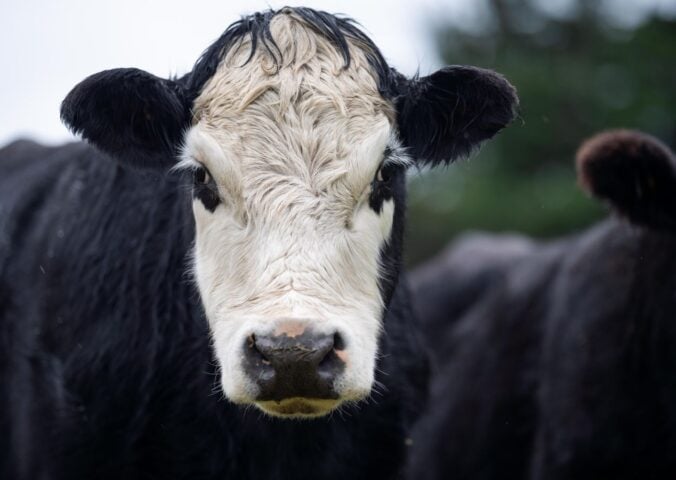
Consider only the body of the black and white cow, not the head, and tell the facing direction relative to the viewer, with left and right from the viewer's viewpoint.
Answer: facing the viewer and to the right of the viewer

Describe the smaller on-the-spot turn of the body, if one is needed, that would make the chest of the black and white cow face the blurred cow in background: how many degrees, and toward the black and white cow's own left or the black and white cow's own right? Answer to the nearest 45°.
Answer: approximately 90° to the black and white cow's own left

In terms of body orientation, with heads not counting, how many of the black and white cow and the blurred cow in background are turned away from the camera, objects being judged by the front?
0

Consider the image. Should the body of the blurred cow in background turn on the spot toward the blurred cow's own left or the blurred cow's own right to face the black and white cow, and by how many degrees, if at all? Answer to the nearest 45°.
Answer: approximately 90° to the blurred cow's own right
